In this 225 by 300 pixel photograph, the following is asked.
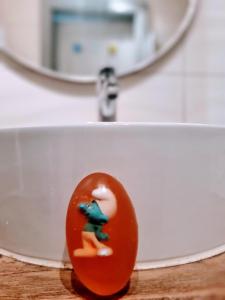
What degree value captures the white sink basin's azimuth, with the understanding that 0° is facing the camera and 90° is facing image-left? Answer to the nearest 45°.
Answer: approximately 0°
